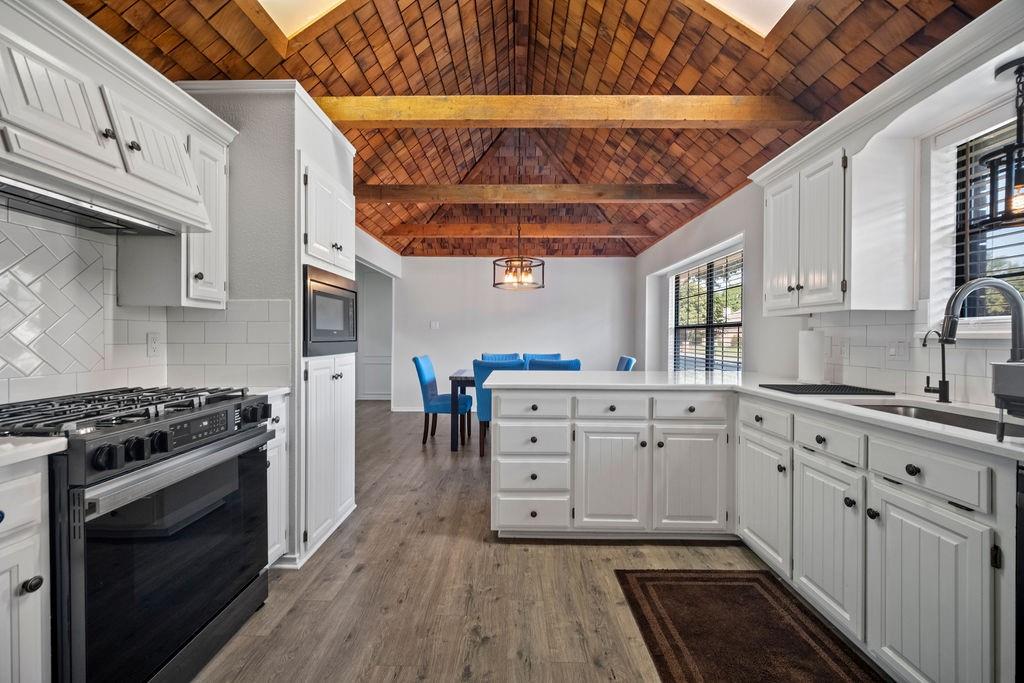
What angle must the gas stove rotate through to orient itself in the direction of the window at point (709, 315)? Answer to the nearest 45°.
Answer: approximately 45° to its left

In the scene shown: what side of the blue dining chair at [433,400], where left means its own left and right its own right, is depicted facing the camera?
right

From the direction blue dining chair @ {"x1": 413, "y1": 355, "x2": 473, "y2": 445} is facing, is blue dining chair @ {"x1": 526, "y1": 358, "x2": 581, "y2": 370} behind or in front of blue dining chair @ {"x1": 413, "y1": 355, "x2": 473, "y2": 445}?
in front

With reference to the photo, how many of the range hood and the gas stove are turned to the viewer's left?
0

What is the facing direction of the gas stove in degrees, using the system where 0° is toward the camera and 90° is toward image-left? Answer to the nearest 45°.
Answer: approximately 315°

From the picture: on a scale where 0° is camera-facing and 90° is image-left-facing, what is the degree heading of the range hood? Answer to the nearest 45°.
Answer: approximately 315°

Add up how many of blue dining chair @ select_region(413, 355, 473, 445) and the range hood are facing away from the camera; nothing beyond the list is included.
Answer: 0

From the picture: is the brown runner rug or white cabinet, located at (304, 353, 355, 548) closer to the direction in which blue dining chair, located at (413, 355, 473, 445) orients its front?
the brown runner rug

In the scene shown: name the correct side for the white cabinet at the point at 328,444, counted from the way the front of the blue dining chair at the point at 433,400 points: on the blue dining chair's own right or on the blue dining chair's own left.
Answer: on the blue dining chair's own right

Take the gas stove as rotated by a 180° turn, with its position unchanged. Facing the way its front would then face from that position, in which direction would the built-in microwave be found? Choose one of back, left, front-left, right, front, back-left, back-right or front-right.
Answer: right
